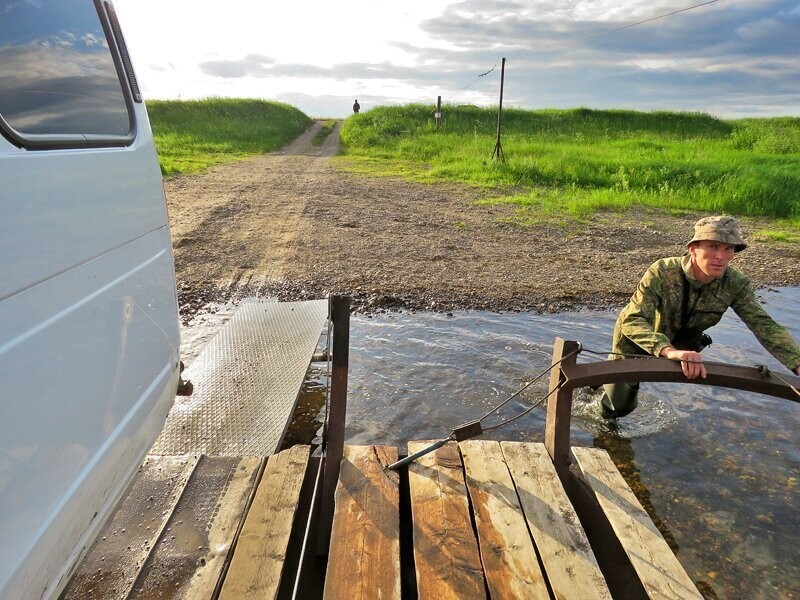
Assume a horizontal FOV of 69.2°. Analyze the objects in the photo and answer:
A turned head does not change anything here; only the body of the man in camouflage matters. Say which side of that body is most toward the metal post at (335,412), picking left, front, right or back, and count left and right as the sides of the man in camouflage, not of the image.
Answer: right

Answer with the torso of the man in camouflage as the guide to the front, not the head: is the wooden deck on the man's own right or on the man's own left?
on the man's own right

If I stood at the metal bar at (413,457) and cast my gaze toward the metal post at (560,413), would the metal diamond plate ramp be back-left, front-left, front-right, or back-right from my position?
back-left

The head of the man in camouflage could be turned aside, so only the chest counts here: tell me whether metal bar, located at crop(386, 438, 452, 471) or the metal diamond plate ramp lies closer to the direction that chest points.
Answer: the metal bar

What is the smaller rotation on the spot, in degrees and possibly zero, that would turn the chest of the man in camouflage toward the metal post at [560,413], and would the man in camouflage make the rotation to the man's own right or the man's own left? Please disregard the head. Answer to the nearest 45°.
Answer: approximately 45° to the man's own right
